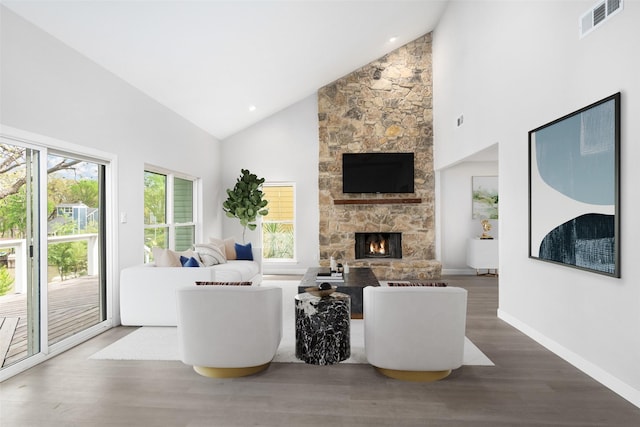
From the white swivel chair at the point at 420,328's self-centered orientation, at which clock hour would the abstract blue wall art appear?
The abstract blue wall art is roughly at 2 o'clock from the white swivel chair.

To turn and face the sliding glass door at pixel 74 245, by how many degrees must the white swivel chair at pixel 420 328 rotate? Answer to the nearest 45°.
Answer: approximately 90° to its left

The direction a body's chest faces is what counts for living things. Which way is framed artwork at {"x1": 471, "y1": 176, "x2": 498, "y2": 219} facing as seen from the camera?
toward the camera

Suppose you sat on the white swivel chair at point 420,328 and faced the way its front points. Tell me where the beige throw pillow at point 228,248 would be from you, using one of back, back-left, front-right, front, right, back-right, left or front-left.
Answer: front-left

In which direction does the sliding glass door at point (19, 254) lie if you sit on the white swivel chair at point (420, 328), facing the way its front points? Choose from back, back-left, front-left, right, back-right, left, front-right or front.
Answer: left

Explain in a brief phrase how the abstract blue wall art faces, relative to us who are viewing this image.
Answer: facing the viewer and to the left of the viewer

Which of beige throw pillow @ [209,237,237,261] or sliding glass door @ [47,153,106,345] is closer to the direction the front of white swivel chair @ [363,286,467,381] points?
the beige throw pillow

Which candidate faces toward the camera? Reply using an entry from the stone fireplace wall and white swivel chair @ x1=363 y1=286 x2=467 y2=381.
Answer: the stone fireplace wall

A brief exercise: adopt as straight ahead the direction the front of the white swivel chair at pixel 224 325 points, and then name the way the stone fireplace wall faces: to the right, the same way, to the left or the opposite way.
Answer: the opposite way

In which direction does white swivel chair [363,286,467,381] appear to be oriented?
away from the camera

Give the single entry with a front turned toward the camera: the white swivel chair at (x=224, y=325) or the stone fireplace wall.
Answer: the stone fireplace wall

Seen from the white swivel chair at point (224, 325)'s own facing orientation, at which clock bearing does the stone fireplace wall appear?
The stone fireplace wall is roughly at 1 o'clock from the white swivel chair.

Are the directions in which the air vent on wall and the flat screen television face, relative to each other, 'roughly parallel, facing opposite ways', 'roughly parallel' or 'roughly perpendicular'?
roughly perpendicular

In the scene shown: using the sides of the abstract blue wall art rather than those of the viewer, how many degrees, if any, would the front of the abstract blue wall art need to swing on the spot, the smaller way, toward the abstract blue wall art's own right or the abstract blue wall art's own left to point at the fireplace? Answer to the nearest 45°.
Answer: approximately 90° to the abstract blue wall art's own right

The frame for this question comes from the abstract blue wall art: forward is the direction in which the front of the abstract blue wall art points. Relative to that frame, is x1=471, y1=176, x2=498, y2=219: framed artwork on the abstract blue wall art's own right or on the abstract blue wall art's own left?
on the abstract blue wall art's own right

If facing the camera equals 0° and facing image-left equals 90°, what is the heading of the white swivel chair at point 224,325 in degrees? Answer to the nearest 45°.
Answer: approximately 180°

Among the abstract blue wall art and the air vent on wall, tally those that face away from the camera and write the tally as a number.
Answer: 0

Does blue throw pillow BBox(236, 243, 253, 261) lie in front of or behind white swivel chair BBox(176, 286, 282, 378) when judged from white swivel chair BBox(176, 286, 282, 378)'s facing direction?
in front

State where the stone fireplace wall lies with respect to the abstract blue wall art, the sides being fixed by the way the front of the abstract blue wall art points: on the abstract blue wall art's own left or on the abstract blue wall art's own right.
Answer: on the abstract blue wall art's own right

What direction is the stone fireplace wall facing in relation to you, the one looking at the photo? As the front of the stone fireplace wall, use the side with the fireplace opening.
facing the viewer
